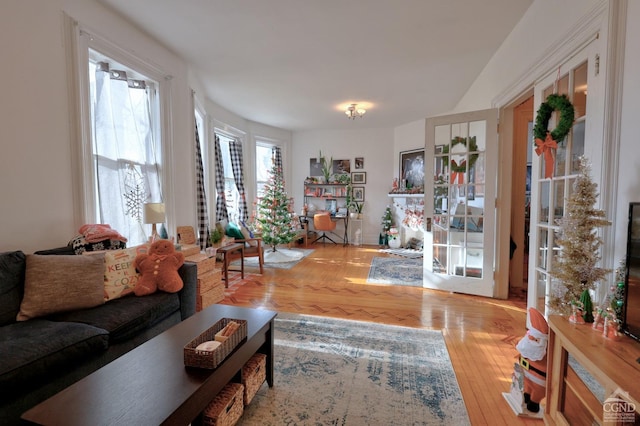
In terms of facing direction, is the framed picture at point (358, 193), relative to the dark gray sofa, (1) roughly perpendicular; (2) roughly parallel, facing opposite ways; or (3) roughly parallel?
roughly perpendicular

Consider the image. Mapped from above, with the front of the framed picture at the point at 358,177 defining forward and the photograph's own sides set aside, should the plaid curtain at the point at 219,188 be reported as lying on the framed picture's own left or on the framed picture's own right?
on the framed picture's own right

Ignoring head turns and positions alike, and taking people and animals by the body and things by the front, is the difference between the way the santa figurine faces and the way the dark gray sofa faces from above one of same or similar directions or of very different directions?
very different directions

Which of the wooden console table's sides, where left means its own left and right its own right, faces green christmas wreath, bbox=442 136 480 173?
right

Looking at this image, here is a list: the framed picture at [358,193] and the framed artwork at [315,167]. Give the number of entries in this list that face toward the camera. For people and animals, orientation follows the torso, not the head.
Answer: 2

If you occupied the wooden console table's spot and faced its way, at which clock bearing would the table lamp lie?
The table lamp is roughly at 1 o'clock from the wooden console table.
